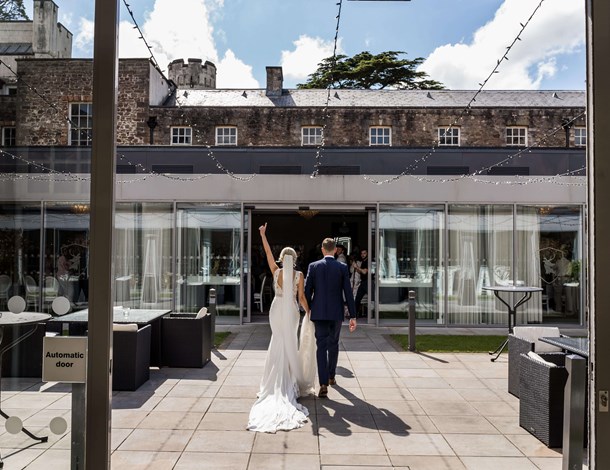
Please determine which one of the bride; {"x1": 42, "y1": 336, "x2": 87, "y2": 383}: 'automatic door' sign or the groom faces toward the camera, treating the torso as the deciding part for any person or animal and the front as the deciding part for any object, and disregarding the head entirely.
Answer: the 'automatic door' sign

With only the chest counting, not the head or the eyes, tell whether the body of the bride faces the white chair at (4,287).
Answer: no

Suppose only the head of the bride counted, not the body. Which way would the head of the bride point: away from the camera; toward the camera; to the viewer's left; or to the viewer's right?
away from the camera

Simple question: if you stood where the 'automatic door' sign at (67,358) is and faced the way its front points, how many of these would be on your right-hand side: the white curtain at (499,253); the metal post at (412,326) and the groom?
0

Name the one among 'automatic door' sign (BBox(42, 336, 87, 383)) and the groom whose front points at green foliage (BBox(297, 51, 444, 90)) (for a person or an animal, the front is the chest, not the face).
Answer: the groom

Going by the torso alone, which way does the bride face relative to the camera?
away from the camera

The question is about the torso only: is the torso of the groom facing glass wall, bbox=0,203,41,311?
no

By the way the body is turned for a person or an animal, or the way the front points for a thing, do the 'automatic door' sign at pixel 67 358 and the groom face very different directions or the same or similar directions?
very different directions

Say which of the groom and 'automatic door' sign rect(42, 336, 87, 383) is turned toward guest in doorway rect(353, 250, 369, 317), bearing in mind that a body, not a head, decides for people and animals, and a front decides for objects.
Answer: the groom

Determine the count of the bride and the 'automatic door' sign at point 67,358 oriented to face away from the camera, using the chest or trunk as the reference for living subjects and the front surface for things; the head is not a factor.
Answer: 1

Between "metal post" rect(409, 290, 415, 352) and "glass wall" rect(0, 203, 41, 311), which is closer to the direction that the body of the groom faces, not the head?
the metal post

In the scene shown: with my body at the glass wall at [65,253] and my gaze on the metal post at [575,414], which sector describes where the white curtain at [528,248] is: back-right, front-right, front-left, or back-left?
front-left

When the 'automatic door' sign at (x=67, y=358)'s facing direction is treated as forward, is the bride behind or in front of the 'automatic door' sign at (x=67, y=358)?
behind

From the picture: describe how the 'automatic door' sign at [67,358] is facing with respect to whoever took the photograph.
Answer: facing the viewer

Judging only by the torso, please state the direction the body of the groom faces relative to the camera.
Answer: away from the camera

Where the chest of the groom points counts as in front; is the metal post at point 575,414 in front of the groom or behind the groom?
behind

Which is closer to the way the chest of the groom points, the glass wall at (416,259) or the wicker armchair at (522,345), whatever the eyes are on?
the glass wall

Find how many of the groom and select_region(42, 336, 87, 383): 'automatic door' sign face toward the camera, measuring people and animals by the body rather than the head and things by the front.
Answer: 1
